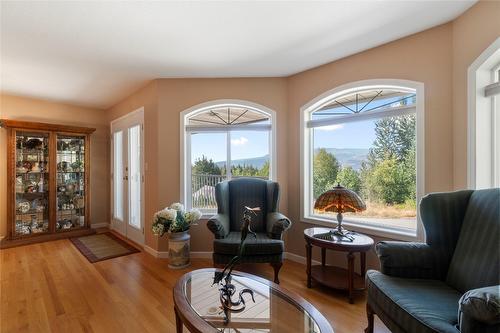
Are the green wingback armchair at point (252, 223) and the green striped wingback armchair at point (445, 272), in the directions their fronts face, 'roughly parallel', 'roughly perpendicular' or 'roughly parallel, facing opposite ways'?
roughly perpendicular

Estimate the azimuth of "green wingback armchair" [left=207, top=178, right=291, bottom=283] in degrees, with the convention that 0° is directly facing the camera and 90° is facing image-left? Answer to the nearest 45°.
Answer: approximately 0°

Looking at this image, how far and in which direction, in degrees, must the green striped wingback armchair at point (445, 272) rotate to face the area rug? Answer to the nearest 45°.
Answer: approximately 45° to its right

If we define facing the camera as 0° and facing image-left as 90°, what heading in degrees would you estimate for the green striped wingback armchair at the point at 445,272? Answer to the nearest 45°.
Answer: approximately 45°

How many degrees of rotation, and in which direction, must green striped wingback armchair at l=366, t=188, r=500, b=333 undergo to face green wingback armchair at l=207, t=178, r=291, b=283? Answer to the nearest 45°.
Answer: approximately 45° to its right

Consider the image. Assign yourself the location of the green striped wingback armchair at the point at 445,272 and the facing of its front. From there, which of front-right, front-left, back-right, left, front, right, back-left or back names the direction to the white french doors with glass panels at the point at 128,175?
front-right

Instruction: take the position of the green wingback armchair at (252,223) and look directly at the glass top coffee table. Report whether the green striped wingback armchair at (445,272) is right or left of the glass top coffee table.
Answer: left

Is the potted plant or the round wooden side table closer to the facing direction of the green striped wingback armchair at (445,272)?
the potted plant

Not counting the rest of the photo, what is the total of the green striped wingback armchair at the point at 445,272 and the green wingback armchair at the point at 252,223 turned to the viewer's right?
0

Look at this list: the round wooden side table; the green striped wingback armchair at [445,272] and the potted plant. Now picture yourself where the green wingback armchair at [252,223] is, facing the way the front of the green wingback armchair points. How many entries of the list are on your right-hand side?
1

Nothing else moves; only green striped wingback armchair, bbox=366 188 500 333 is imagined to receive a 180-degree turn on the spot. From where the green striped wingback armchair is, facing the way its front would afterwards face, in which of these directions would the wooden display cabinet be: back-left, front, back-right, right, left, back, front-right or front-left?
back-left

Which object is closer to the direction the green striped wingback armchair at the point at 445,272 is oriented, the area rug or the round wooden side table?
the area rug

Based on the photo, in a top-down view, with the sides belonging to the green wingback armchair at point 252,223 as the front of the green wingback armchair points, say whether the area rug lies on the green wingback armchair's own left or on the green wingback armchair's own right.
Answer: on the green wingback armchair's own right
